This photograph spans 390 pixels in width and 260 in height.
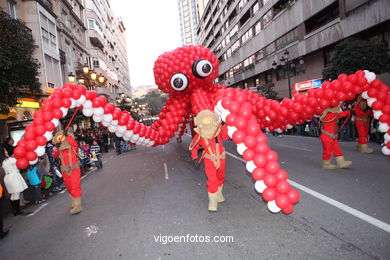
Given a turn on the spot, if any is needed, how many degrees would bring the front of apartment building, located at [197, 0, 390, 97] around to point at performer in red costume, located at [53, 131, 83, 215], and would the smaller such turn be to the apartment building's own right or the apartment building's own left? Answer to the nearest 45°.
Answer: approximately 45° to the apartment building's own left

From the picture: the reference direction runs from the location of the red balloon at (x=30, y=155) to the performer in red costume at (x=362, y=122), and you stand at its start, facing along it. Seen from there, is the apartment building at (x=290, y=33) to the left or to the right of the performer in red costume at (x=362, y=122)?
left

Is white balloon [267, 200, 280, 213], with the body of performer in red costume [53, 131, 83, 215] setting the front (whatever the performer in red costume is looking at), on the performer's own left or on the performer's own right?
on the performer's own left

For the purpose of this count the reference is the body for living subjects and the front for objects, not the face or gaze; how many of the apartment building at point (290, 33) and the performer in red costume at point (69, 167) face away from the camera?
0

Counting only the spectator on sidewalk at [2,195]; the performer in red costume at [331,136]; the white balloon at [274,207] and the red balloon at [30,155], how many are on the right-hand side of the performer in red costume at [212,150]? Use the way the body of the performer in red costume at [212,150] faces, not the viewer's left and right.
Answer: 2

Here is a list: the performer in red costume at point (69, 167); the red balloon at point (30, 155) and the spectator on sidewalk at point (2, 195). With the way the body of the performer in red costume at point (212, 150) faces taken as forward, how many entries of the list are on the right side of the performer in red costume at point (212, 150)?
3

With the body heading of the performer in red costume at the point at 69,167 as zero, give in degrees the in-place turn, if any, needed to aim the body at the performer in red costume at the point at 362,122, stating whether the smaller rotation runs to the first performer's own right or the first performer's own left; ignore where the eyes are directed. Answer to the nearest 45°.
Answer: approximately 135° to the first performer's own left

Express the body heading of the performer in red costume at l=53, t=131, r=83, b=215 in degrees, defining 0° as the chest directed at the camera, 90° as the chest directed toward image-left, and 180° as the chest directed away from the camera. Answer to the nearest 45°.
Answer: approximately 45°

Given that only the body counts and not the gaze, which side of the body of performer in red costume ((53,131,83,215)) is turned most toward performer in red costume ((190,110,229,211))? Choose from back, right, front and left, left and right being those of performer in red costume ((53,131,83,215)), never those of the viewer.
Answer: left

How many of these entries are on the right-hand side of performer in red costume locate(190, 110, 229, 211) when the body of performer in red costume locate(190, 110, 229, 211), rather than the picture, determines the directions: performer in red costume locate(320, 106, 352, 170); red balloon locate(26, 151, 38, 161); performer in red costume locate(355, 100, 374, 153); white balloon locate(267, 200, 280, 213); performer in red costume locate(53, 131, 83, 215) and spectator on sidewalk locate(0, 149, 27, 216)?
3

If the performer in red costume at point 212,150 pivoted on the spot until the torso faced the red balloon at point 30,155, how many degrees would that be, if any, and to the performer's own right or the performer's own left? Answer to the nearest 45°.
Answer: approximately 90° to the performer's own right

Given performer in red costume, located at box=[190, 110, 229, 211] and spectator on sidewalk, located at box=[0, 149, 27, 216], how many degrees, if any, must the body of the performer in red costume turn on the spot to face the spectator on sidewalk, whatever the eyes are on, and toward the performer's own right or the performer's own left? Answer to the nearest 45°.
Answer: approximately 90° to the performer's own right

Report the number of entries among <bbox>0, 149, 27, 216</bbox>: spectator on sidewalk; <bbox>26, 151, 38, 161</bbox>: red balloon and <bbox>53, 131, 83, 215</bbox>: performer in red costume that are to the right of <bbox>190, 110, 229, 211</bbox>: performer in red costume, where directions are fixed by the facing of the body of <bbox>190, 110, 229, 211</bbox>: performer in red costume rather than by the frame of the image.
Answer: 3

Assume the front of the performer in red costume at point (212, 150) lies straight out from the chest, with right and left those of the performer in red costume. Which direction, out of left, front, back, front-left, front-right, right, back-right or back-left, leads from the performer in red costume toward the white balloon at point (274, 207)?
front-left

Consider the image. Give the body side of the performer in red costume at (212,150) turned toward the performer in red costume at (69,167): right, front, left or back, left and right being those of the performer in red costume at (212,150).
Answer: right
